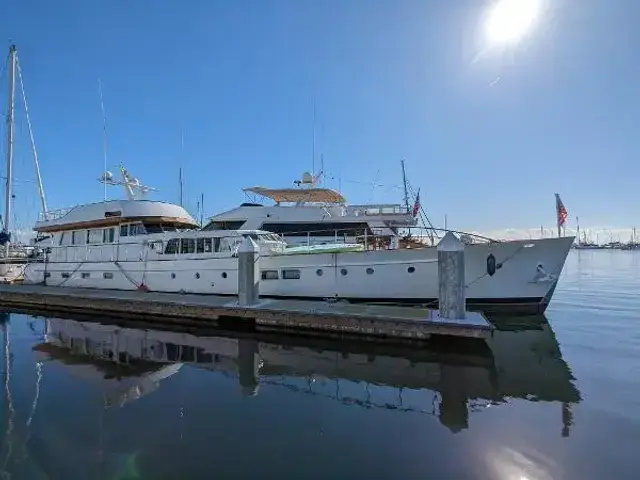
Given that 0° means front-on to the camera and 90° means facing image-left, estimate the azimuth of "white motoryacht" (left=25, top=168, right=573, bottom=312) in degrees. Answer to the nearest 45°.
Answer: approximately 315°
